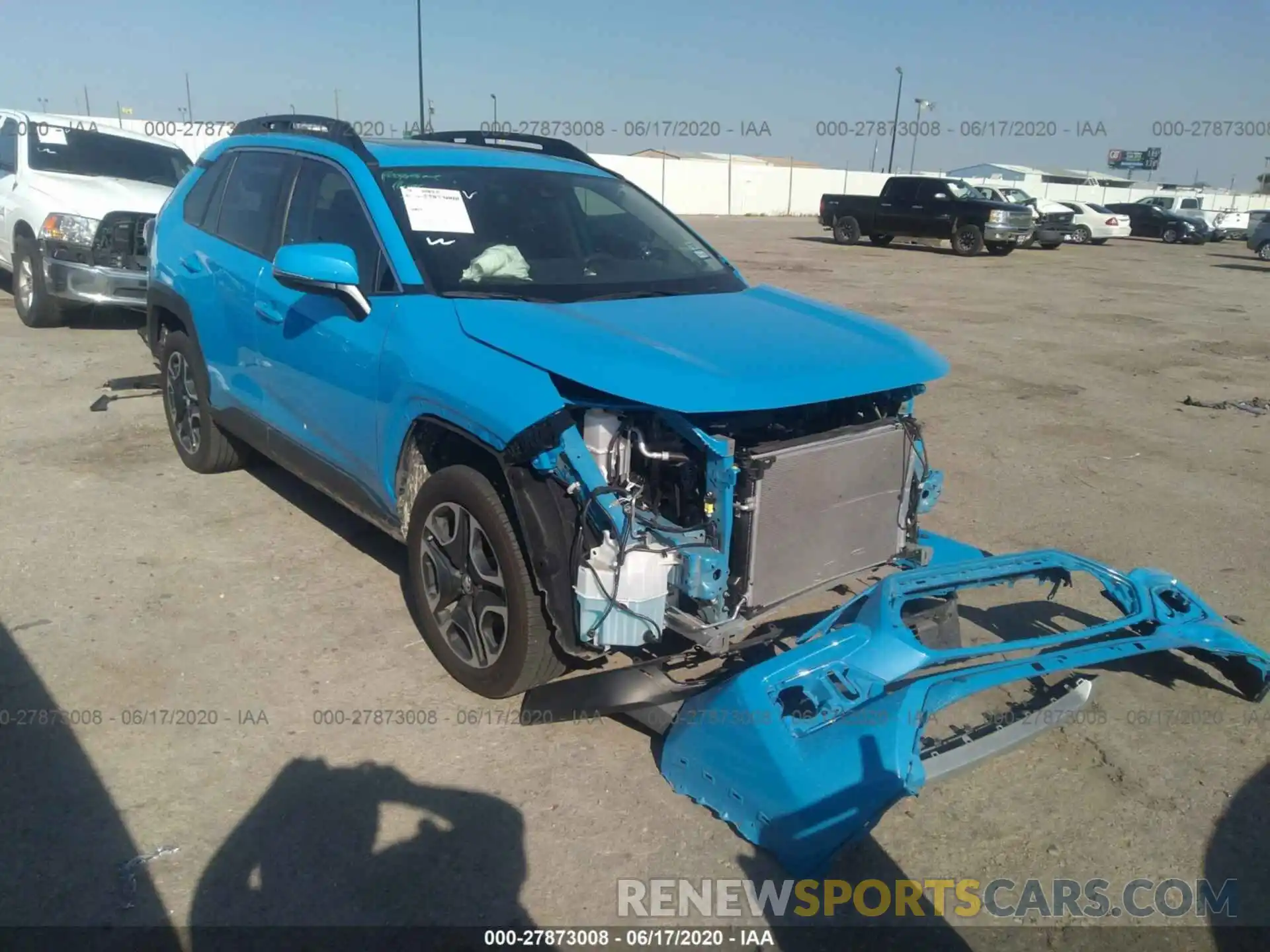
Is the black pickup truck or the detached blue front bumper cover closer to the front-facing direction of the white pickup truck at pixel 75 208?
the detached blue front bumper cover

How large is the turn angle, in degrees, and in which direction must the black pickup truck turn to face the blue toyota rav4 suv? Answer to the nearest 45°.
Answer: approximately 45° to its right

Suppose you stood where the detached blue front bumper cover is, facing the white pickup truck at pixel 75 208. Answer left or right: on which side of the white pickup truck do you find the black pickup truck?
right

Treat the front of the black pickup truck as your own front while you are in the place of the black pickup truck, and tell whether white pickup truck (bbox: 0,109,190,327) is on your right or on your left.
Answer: on your right

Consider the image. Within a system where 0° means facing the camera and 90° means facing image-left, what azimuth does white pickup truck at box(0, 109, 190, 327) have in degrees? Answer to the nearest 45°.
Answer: approximately 315°

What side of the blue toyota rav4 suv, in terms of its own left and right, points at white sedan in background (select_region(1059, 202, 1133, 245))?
left

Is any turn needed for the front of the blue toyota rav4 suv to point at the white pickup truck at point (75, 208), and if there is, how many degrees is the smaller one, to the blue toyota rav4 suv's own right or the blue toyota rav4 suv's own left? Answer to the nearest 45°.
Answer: approximately 180°

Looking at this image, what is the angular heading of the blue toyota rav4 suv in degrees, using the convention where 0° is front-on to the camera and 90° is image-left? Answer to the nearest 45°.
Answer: approximately 315°

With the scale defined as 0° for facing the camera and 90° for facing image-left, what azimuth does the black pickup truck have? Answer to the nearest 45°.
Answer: approximately 315°

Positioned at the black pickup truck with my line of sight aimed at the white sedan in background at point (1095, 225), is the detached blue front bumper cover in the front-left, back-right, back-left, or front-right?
back-right
